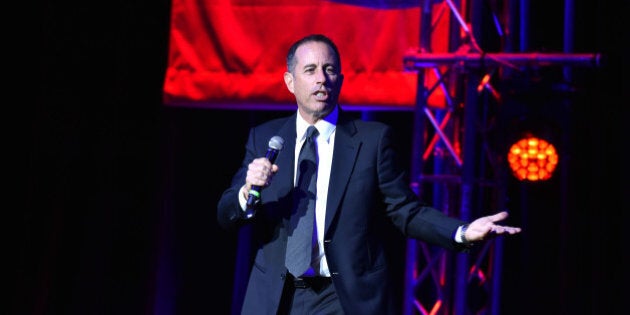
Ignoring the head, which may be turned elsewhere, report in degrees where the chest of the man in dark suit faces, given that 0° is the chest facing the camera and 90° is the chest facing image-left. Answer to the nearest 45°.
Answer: approximately 0°

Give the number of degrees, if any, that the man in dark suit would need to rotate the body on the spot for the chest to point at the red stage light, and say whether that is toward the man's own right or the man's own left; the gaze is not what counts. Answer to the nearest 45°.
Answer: approximately 135° to the man's own left

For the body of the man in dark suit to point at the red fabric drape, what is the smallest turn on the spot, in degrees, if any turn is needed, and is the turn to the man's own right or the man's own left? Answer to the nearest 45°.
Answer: approximately 180°

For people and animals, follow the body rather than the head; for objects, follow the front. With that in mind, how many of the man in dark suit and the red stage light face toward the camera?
2

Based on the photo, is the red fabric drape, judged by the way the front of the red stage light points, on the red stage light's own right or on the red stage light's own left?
on the red stage light's own right

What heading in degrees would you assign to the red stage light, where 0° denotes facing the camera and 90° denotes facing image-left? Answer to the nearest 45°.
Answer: approximately 0°

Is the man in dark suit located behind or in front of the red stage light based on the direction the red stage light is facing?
in front

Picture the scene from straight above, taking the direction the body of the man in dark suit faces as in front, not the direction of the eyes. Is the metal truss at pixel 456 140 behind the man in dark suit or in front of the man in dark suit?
behind
